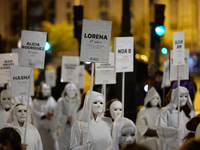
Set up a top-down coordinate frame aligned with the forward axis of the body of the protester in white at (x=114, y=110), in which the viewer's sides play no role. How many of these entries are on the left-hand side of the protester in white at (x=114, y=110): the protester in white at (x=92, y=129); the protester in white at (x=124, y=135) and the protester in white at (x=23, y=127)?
0

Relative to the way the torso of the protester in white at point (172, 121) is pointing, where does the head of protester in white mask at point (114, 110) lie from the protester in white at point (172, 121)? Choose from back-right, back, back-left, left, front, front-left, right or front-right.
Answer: right

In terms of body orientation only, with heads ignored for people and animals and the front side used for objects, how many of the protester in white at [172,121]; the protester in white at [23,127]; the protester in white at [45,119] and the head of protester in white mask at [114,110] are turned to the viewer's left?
0

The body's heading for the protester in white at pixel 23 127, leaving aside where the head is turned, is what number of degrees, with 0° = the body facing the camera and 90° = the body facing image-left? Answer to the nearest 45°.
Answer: approximately 315°

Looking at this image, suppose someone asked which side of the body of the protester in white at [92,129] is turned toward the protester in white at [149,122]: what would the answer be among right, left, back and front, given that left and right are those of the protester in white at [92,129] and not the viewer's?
left

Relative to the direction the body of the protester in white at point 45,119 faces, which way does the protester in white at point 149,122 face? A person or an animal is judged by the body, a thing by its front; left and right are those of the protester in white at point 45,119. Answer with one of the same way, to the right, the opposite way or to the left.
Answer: the same way

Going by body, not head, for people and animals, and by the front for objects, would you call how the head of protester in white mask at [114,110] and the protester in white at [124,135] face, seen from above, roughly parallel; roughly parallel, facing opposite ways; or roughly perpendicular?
roughly parallel

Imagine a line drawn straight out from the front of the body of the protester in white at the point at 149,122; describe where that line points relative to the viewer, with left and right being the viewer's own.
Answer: facing the viewer and to the right of the viewer

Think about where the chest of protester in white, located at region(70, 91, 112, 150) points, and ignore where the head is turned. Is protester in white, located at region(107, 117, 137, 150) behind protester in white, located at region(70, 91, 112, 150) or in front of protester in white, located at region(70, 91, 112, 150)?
in front

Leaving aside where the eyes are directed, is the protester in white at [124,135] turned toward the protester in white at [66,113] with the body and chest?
no

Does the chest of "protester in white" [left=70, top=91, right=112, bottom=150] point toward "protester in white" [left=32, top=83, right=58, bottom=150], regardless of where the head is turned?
no

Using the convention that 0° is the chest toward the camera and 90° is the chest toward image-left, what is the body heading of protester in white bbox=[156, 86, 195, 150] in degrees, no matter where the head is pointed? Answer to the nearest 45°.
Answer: approximately 315°

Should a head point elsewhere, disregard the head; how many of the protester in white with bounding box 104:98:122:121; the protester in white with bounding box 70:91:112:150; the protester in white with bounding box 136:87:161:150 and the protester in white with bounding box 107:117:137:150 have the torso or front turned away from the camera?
0
